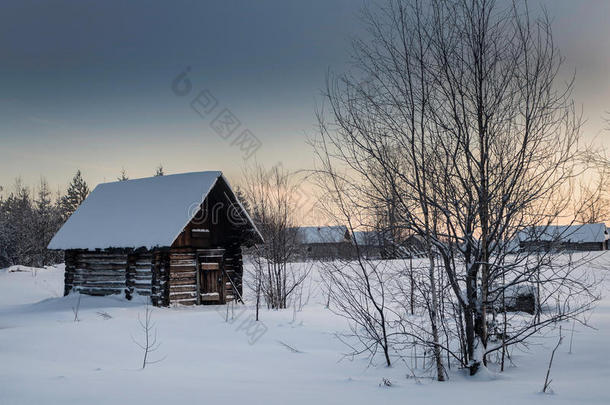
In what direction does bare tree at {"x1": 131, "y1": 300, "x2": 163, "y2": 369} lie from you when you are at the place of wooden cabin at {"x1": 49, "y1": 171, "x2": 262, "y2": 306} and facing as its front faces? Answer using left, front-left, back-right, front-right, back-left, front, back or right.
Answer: front-right

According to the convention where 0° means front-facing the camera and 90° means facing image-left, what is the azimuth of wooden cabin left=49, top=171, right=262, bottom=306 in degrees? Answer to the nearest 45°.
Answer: approximately 315°
